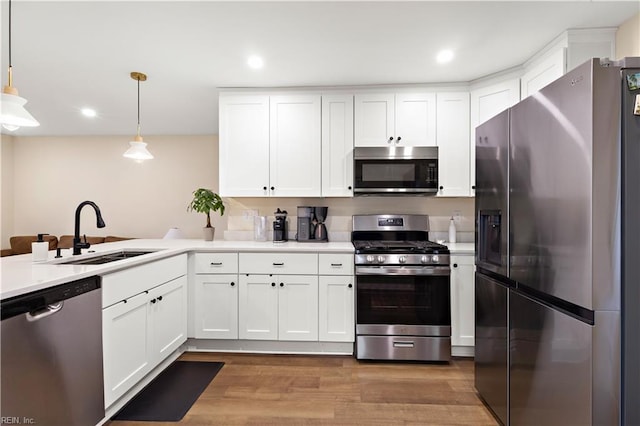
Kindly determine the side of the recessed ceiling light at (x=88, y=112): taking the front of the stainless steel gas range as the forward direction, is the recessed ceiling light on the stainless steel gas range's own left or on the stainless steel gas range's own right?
on the stainless steel gas range's own right

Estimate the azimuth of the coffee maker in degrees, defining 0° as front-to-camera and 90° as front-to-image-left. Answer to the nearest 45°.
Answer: approximately 0°

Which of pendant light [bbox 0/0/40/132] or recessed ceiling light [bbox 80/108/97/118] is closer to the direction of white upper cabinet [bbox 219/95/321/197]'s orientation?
the pendant light

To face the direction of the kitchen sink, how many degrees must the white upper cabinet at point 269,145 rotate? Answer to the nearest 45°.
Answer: approximately 45° to its right

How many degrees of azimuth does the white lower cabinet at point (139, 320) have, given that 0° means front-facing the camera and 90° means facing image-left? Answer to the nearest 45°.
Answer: approximately 315°

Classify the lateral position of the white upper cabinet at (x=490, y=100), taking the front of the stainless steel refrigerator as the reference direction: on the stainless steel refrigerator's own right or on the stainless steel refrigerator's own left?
on the stainless steel refrigerator's own right

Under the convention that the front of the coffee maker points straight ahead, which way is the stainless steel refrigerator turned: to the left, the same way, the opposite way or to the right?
to the right

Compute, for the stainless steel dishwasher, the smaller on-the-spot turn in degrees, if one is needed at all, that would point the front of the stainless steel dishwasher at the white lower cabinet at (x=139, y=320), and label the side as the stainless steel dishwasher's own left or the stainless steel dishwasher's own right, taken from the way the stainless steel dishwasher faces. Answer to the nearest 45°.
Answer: approximately 90° to the stainless steel dishwasher's own left

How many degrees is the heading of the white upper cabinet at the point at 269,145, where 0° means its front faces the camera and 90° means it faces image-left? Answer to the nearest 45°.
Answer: approximately 0°
